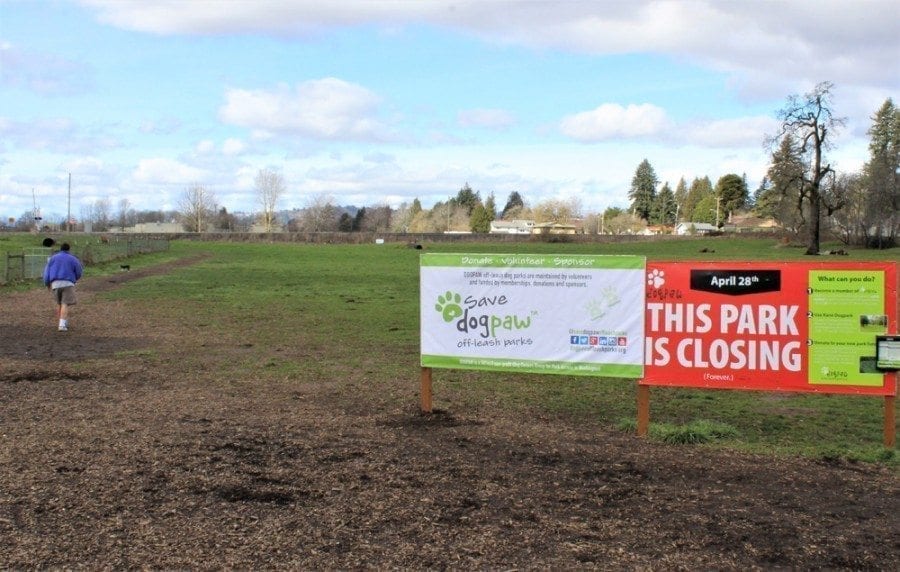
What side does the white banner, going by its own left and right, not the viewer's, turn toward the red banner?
left

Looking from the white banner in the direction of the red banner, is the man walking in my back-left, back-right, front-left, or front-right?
back-left

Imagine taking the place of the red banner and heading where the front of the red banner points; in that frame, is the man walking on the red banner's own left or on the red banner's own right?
on the red banner's own right

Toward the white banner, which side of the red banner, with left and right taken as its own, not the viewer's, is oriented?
right

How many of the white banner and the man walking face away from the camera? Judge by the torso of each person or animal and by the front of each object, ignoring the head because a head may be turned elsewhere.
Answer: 1

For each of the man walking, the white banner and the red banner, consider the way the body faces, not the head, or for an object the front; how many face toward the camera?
2

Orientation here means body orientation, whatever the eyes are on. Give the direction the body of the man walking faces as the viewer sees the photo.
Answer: away from the camera

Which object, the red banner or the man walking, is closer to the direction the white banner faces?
the red banner

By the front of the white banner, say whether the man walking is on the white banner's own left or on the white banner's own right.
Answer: on the white banner's own right

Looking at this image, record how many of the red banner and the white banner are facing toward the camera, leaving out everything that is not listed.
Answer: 2
